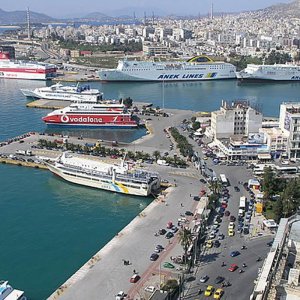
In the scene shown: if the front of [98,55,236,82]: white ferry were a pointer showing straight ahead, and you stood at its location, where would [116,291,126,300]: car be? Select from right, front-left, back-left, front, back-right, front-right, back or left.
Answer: left

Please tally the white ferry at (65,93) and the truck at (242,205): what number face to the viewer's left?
1

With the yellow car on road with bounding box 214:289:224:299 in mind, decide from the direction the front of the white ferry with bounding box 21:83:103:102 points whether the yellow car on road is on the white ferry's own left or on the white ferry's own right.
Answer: on the white ferry's own left

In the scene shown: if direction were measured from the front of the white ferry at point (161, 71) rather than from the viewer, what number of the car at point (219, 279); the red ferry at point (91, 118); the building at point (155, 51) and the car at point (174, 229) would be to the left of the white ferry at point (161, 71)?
3

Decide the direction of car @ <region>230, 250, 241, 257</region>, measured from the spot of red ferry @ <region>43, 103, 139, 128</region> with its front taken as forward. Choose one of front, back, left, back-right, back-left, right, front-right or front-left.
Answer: left

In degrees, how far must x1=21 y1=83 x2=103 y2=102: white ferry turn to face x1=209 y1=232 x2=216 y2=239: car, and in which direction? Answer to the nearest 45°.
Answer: approximately 90° to its left

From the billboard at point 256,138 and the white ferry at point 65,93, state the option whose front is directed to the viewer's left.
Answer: the white ferry

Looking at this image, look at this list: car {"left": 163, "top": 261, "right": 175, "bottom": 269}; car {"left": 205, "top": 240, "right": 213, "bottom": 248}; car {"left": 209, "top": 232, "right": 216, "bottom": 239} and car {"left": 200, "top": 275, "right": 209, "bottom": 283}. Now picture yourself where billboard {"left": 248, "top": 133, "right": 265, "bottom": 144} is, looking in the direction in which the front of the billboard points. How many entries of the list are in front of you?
4

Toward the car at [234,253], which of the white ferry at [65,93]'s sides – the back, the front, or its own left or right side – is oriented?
left

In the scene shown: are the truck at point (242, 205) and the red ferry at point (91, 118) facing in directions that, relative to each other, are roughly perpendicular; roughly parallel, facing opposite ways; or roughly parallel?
roughly perpendicular

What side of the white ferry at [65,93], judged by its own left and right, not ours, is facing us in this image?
left

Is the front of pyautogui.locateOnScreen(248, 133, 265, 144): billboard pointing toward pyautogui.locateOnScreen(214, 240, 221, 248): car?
yes

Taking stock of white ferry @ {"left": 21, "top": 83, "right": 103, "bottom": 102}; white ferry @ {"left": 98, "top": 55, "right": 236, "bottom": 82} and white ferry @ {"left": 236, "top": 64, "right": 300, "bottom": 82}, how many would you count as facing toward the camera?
0

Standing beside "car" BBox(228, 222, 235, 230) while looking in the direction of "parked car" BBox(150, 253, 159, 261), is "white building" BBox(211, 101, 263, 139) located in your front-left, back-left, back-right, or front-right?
back-right

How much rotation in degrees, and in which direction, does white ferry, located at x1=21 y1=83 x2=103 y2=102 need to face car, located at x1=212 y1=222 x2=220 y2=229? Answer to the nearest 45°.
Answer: approximately 90° to its left

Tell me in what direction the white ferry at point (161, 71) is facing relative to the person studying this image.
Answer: facing to the left of the viewer

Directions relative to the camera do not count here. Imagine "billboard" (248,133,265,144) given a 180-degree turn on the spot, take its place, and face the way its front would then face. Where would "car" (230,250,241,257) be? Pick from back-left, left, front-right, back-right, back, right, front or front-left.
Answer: back

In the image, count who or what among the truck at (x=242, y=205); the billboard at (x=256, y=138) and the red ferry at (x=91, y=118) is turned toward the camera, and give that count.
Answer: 2

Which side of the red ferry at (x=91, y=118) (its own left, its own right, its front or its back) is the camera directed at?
left
